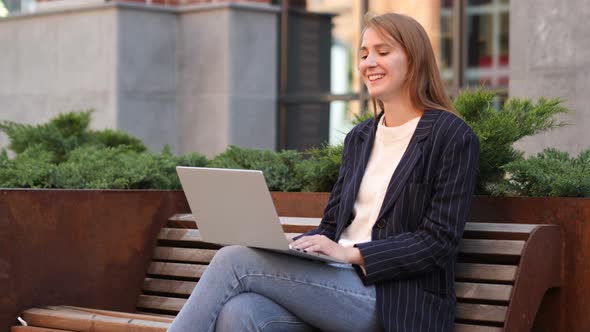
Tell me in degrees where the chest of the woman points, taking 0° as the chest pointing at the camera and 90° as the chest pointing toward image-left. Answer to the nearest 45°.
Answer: approximately 45°

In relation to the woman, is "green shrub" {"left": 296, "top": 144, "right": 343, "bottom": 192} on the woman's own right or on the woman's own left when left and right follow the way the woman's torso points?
on the woman's own right

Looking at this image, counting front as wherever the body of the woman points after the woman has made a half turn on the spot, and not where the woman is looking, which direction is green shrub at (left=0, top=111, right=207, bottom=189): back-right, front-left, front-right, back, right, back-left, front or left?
left

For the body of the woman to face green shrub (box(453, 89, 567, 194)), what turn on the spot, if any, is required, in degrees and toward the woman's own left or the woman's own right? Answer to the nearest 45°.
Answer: approximately 180°

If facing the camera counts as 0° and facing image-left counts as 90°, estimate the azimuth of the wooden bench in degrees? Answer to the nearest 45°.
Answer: approximately 45°

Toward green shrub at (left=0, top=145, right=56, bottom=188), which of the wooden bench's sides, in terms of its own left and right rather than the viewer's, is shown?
right

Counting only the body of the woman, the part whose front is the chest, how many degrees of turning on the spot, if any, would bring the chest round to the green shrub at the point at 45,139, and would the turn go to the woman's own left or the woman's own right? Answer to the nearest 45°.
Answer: approximately 90° to the woman's own right

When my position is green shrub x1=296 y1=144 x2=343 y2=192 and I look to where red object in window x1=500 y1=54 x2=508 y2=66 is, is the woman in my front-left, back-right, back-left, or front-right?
back-right

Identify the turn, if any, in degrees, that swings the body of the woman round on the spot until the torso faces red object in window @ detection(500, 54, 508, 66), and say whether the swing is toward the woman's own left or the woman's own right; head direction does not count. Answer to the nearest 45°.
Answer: approximately 135° to the woman's own right

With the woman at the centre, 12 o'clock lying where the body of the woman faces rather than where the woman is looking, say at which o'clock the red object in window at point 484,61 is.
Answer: The red object in window is roughly at 5 o'clock from the woman.
